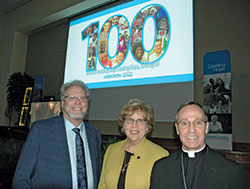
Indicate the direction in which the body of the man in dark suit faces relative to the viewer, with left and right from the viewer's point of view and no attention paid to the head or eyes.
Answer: facing the viewer and to the right of the viewer

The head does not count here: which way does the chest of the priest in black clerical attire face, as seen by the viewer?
toward the camera

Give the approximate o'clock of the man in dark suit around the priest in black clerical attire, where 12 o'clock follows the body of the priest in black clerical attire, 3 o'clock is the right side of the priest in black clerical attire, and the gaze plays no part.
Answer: The man in dark suit is roughly at 3 o'clock from the priest in black clerical attire.

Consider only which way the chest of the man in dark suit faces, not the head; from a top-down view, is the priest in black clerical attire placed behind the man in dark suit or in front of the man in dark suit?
in front

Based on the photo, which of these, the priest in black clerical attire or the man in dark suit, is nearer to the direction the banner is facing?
the priest in black clerical attire

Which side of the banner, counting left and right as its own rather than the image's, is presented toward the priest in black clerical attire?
front

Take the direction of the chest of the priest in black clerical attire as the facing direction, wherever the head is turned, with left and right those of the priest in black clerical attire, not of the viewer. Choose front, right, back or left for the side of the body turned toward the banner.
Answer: back

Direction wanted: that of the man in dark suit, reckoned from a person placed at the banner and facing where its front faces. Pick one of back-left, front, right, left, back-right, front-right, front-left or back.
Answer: front-right

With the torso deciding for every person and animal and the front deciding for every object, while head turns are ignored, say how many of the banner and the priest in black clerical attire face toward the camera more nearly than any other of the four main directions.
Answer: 2

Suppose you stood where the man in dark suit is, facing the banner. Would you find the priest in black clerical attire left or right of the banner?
right

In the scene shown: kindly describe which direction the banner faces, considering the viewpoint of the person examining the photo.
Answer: facing the viewer

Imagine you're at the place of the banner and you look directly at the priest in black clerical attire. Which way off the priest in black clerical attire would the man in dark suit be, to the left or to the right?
right
